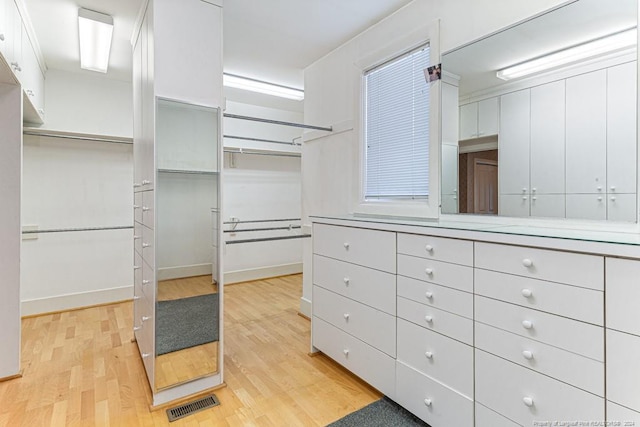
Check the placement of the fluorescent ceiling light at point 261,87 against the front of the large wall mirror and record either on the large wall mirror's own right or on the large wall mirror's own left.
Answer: on the large wall mirror's own right

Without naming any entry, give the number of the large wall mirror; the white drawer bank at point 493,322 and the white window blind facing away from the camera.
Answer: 0

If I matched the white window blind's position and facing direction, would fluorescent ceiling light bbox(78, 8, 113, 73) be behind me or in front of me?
in front

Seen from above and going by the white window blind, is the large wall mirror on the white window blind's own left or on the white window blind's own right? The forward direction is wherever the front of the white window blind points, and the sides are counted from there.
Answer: on the white window blind's own left

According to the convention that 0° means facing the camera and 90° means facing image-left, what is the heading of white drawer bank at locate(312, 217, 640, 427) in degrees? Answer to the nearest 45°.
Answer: approximately 45°

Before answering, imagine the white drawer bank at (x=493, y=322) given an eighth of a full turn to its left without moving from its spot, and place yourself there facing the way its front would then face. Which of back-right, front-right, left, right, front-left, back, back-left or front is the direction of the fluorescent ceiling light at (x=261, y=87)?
back-right

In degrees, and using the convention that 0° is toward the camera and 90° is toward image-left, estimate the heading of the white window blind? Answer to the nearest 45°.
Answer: approximately 45°

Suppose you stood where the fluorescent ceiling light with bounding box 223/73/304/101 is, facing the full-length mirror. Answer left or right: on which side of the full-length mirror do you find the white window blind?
left

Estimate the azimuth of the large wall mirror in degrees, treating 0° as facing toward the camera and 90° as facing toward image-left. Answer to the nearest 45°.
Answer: approximately 45°

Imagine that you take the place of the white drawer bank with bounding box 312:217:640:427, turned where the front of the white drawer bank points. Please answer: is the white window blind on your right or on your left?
on your right

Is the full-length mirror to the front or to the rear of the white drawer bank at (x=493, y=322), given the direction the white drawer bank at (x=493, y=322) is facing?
to the front

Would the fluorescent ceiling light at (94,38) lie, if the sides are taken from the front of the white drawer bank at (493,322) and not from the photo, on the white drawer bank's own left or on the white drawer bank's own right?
on the white drawer bank's own right

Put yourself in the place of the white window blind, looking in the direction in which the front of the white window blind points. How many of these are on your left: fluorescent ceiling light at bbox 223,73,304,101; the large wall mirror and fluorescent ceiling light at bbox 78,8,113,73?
1
